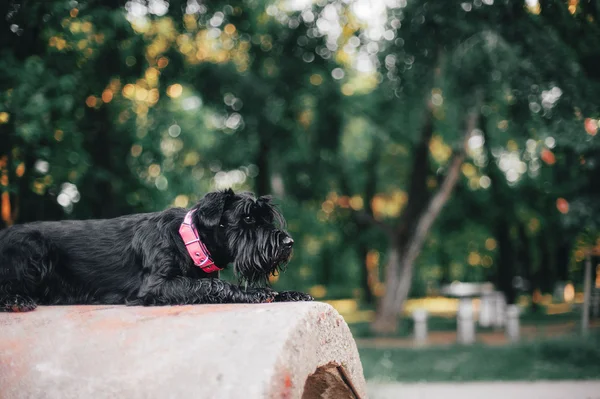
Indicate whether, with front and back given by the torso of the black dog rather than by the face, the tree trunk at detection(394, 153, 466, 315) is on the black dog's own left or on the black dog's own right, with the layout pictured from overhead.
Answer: on the black dog's own left

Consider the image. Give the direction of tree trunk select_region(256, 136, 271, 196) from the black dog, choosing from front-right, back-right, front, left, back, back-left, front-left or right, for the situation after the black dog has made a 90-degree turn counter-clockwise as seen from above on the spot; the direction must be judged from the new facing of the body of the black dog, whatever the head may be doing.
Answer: front

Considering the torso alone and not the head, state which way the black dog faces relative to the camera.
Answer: to the viewer's right

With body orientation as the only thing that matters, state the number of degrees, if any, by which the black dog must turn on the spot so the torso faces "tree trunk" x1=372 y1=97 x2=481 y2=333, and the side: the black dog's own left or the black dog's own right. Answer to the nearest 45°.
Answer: approximately 45° to the black dog's own left

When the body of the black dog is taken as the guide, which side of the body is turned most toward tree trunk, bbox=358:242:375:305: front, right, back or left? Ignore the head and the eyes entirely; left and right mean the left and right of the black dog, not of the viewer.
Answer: left
